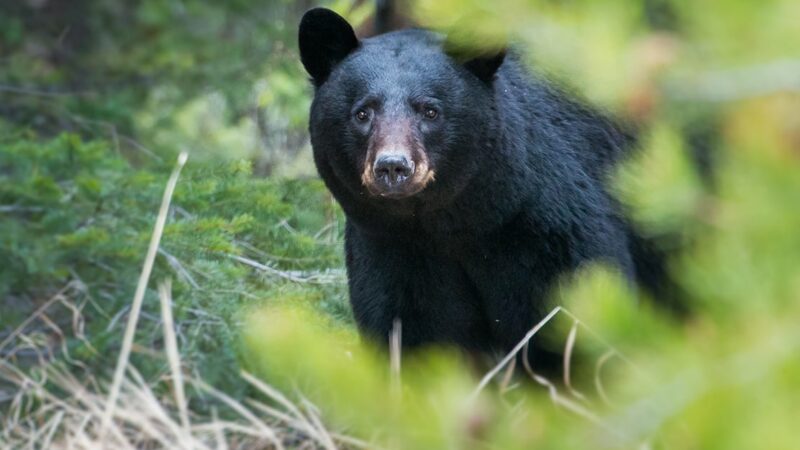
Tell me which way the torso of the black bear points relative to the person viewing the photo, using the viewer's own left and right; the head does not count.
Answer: facing the viewer and to the left of the viewer
